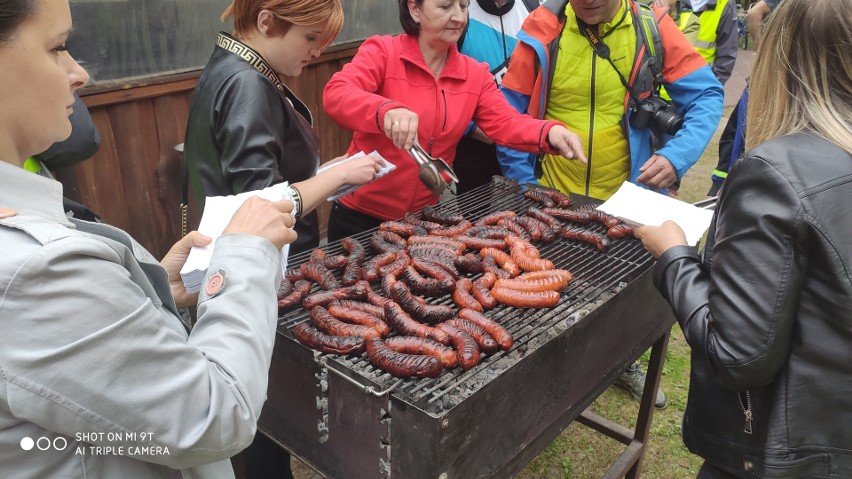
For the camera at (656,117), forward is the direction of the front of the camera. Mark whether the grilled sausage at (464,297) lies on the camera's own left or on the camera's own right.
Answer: on the camera's own right

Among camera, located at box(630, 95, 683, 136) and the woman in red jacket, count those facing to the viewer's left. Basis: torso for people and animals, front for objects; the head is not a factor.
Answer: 0

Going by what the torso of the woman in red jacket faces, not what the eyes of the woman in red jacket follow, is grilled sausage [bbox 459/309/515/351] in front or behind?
in front

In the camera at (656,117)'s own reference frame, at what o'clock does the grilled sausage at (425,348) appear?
The grilled sausage is roughly at 2 o'clock from the camera.

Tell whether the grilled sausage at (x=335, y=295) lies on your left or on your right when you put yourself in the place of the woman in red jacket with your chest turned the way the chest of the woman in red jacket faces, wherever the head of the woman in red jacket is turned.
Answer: on your right

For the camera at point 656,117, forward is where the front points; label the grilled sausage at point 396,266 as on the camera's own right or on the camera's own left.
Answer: on the camera's own right

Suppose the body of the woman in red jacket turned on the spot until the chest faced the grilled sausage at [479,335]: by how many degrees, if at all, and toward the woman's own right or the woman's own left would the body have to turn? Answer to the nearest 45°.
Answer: approximately 45° to the woman's own right

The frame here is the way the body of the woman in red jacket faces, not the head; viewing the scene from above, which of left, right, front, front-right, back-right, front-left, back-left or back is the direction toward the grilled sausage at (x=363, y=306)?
front-right

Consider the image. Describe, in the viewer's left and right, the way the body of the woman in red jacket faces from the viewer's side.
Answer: facing the viewer and to the right of the viewer

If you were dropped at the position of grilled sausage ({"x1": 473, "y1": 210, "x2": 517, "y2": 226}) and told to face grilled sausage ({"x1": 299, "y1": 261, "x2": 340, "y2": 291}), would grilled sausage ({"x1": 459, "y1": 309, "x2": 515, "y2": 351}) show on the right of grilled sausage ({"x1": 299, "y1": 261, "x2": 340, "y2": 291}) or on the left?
left

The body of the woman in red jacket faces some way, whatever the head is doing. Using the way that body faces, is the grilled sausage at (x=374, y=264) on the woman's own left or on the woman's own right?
on the woman's own right

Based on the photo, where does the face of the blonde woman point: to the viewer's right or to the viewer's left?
to the viewer's left
